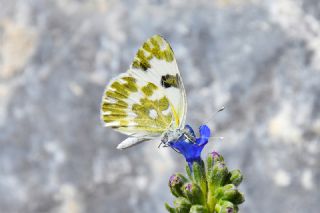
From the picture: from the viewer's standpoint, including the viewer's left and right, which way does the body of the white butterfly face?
facing to the right of the viewer

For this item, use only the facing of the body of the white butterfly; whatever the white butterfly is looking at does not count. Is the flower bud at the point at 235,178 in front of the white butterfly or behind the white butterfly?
in front

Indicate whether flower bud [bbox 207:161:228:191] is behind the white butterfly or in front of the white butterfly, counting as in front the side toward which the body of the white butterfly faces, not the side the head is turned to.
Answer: in front
